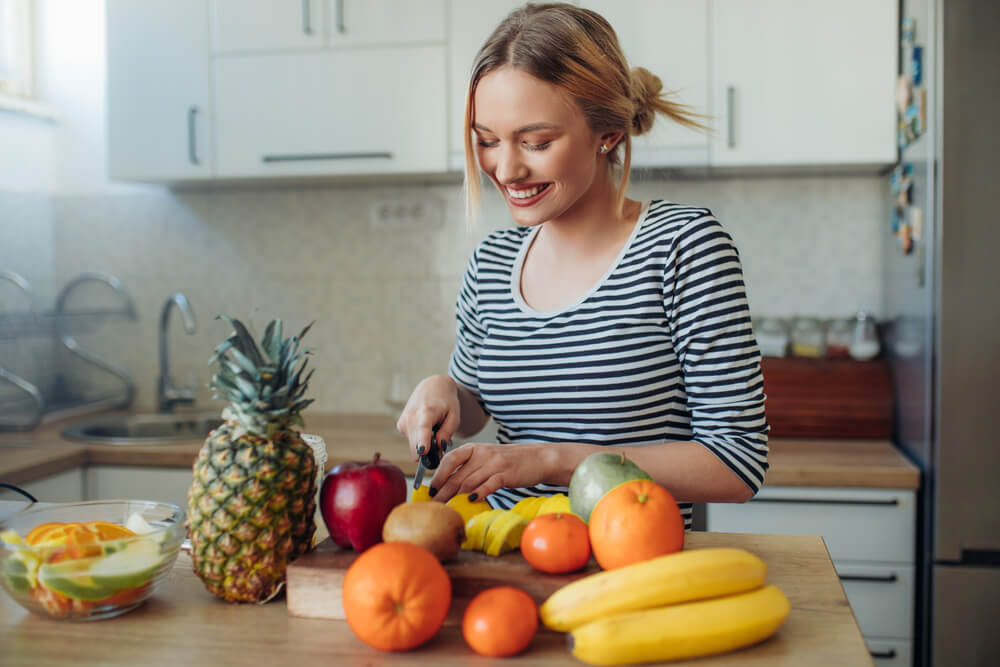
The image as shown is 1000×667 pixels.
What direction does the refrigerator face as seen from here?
toward the camera

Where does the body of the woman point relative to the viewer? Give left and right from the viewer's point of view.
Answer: facing the viewer and to the left of the viewer

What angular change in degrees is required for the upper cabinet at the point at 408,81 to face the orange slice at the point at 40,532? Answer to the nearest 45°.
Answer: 0° — it already faces it

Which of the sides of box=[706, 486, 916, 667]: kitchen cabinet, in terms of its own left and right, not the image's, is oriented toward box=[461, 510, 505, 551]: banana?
front

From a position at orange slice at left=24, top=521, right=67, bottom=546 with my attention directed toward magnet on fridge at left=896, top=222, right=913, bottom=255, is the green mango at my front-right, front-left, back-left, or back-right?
front-right

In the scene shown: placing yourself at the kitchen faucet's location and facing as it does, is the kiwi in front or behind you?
in front

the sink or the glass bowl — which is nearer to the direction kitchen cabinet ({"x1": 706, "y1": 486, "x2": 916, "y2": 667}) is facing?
the glass bowl

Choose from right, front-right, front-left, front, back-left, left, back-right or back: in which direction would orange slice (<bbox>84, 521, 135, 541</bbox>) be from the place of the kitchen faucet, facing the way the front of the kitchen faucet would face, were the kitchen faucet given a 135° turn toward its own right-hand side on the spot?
left

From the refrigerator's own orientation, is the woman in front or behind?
in front

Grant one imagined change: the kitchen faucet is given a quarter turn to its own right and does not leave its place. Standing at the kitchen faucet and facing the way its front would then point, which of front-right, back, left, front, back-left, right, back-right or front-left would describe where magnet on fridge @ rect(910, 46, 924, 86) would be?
left

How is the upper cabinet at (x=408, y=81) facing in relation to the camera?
toward the camera

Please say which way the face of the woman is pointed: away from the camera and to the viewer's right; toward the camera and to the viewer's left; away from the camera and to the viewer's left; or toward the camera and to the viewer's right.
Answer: toward the camera and to the viewer's left

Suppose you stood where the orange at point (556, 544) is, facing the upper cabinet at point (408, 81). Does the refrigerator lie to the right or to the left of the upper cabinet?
right

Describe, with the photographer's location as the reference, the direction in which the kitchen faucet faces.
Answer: facing the viewer and to the right of the viewer
